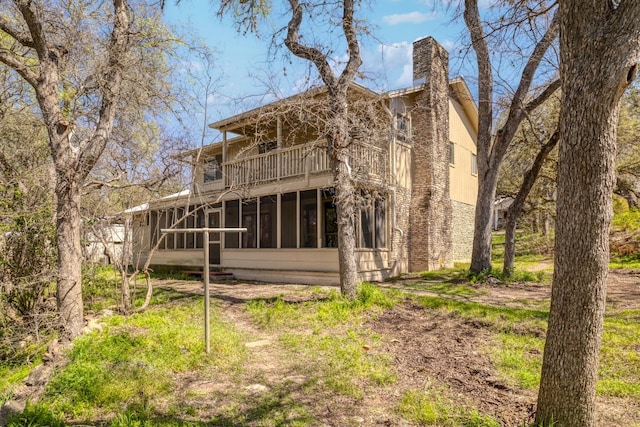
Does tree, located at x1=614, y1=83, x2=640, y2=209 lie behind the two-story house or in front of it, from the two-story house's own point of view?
behind

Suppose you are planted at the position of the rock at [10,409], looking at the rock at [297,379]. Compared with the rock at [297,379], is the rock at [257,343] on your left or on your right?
left

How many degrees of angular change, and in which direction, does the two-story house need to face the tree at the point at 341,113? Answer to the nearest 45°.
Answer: approximately 45° to its left

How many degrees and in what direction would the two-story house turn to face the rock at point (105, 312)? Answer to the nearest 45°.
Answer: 0° — it already faces it

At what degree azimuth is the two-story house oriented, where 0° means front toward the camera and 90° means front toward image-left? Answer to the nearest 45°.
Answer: approximately 45°

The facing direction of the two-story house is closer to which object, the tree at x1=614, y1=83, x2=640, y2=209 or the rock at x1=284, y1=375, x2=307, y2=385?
the rock

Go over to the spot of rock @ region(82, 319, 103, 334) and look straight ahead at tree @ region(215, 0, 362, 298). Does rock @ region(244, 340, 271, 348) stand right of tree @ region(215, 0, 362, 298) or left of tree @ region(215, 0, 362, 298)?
right

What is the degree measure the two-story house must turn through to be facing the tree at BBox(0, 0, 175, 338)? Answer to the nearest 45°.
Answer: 0° — it already faces it
